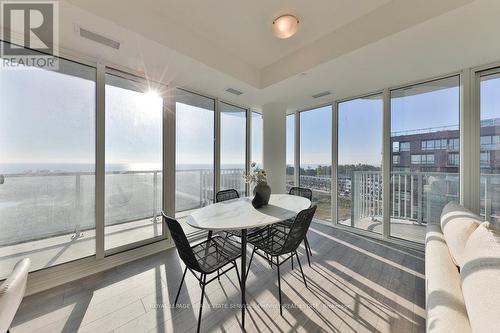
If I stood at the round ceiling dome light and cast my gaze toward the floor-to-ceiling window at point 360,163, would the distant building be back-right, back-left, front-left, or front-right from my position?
front-right

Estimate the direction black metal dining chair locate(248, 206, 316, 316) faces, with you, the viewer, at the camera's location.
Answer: facing away from the viewer and to the left of the viewer

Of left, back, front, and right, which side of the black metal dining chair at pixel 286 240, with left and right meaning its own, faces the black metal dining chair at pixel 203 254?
left

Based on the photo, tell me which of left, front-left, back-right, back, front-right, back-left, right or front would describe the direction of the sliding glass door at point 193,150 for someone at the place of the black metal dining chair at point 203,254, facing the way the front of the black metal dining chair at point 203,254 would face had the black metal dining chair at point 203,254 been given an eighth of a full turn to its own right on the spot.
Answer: left

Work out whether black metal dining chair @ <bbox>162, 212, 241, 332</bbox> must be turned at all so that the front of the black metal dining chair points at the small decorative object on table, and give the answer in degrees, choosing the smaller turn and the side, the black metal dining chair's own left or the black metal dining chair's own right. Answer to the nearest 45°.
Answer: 0° — it already faces it

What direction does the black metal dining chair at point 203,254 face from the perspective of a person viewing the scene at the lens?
facing away from the viewer and to the right of the viewer

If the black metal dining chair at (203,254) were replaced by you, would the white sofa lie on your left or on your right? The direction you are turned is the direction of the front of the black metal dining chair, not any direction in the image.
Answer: on your right

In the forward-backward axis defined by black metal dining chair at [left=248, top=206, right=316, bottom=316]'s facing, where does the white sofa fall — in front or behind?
behind

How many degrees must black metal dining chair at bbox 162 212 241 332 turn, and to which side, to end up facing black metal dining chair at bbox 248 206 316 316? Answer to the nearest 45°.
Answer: approximately 45° to its right

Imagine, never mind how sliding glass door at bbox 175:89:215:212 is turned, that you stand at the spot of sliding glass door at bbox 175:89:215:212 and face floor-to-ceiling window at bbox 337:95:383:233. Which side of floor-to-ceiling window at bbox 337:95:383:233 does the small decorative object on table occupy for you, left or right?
right

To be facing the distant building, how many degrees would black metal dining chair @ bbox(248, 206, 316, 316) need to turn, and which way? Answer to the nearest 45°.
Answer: approximately 90° to its right

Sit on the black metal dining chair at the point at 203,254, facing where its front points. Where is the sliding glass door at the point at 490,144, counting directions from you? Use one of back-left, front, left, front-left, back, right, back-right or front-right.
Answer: front-right

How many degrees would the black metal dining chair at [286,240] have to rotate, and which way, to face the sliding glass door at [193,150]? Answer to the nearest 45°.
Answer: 0° — it already faces it

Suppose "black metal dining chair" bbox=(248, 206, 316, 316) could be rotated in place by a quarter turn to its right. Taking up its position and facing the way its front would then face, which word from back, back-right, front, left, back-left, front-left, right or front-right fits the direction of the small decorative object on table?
left

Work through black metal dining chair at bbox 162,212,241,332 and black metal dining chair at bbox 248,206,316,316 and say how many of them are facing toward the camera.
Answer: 0
